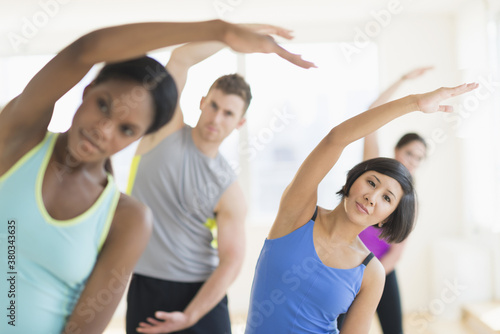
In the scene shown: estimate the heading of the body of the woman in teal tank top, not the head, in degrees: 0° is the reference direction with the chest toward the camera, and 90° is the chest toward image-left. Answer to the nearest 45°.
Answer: approximately 0°
